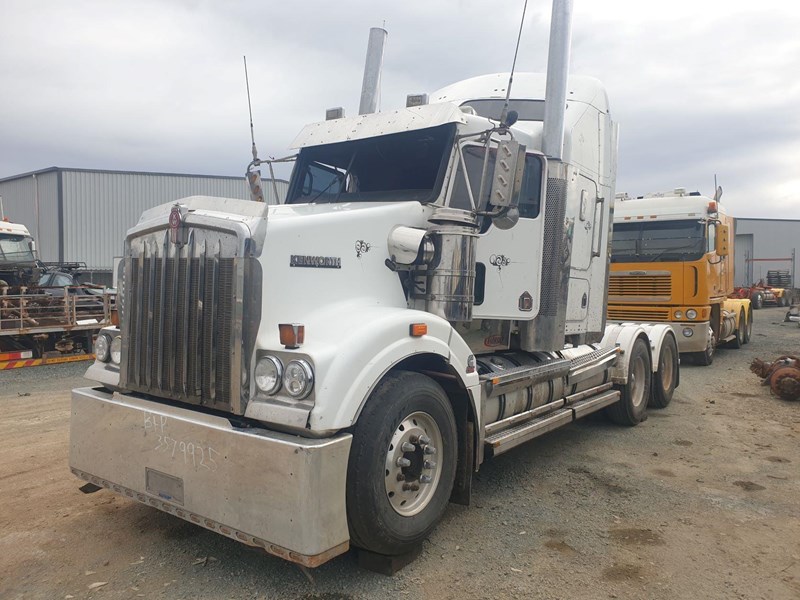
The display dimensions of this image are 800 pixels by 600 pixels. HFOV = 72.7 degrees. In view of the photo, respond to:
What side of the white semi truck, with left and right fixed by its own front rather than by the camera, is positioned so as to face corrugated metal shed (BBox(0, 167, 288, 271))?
right

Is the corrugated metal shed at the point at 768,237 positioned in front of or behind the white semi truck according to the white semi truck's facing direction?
behind

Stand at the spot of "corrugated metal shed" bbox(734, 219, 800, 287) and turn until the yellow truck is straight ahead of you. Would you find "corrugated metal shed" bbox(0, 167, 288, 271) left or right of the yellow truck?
right

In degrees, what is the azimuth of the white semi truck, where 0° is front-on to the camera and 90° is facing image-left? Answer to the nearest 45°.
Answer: approximately 45°

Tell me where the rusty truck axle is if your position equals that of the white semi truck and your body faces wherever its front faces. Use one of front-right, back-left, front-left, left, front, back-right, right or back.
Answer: back

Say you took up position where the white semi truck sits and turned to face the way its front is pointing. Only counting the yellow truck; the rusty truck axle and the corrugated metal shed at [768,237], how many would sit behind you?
3

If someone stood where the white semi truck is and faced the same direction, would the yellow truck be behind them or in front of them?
behind

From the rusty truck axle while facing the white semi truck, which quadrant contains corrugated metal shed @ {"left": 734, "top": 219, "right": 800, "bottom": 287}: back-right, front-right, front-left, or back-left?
back-right
